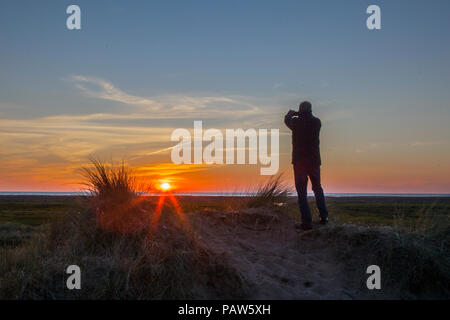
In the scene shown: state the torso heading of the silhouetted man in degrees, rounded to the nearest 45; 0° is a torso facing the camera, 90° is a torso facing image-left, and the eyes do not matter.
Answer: approximately 135°

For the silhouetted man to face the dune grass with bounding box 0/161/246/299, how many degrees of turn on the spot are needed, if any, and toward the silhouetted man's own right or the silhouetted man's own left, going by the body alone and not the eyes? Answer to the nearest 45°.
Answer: approximately 90° to the silhouetted man's own left
